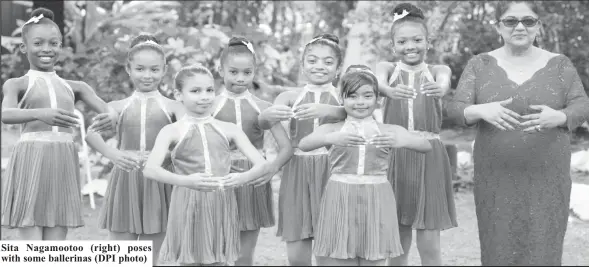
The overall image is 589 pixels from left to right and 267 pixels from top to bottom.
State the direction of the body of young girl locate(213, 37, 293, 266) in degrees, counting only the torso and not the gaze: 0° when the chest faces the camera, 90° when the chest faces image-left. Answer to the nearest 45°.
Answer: approximately 0°

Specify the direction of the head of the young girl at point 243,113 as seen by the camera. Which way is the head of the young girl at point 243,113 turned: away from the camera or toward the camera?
toward the camera

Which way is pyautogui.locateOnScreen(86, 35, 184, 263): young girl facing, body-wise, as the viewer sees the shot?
toward the camera

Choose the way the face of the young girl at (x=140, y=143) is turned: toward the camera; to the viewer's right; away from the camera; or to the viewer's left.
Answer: toward the camera

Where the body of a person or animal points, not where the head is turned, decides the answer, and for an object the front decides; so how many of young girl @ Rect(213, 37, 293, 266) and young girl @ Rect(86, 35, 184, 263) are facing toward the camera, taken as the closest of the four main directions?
2

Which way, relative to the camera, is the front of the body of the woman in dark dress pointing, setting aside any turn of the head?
toward the camera

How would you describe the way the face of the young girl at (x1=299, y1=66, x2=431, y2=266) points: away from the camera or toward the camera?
toward the camera

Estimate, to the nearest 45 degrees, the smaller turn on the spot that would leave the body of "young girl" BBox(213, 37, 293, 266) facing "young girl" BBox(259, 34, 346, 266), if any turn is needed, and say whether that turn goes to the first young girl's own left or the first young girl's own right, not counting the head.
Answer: approximately 90° to the first young girl's own left

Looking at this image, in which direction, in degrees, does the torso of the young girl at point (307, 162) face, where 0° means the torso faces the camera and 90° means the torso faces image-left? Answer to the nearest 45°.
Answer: approximately 0°

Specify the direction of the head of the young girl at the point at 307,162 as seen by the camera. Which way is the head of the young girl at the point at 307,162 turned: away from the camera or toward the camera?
toward the camera

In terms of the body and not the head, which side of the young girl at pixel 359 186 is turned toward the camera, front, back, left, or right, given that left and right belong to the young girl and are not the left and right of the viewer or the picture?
front

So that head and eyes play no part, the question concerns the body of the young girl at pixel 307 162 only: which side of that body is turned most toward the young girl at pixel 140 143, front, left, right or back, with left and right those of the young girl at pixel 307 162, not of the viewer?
right

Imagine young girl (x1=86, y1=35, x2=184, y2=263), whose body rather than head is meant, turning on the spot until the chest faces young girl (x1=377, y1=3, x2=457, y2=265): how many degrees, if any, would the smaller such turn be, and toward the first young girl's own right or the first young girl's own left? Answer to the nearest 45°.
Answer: approximately 90° to the first young girl's own left

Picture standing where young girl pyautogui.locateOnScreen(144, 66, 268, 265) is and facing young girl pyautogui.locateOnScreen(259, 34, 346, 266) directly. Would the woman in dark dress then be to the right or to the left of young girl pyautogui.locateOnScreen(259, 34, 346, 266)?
right

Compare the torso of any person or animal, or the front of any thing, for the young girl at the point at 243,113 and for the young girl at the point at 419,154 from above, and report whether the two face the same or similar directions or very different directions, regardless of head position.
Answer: same or similar directions

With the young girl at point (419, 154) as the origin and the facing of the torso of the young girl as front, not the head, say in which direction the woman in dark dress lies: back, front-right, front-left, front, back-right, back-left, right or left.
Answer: front-left

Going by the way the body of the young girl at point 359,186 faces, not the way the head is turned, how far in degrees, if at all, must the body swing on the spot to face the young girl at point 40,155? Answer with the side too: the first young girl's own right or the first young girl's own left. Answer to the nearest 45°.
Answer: approximately 90° to the first young girl's own right

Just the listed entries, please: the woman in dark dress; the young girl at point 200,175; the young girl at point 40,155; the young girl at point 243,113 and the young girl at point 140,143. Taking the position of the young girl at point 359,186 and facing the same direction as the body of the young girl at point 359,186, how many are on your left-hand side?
1

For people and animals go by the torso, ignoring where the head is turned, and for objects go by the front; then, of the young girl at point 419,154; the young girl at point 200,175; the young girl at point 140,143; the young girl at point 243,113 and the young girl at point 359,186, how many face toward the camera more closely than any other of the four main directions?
5

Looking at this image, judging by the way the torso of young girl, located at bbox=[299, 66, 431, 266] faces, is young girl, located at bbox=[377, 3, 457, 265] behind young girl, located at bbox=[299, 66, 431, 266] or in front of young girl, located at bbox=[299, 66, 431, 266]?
behind

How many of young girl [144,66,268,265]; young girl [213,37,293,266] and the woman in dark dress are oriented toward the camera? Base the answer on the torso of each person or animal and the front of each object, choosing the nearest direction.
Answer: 3

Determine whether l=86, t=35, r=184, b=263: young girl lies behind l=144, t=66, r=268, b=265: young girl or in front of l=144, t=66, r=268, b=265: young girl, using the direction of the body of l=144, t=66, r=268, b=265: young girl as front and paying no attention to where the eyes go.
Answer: behind
